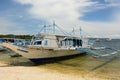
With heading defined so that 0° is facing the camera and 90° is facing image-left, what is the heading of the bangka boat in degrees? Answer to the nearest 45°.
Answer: approximately 45°
